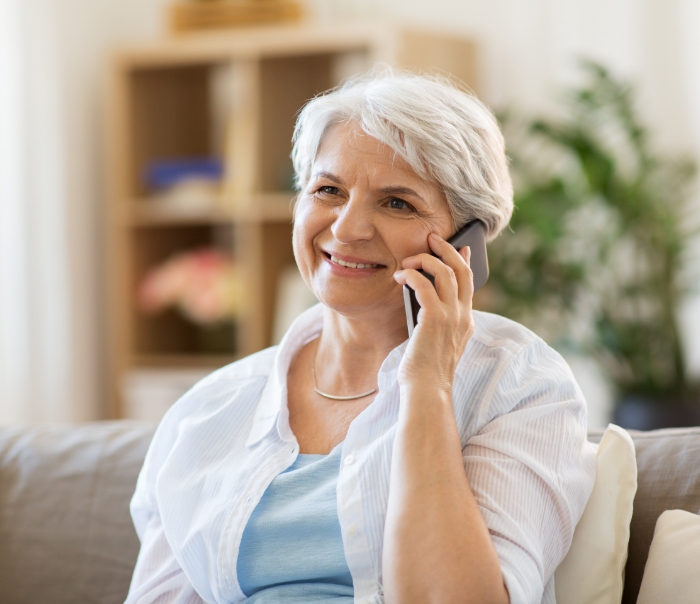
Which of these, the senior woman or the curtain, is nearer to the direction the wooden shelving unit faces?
the senior woman

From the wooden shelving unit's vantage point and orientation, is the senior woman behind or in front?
in front

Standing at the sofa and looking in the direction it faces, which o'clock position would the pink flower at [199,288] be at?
The pink flower is roughly at 6 o'clock from the sofa.

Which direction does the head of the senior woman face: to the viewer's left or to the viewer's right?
to the viewer's left

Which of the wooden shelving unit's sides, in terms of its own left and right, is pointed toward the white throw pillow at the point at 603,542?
front

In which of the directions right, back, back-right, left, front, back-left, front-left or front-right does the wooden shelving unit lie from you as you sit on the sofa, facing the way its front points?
back

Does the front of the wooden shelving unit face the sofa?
yes

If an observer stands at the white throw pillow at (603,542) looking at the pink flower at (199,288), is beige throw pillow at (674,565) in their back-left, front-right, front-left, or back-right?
back-right

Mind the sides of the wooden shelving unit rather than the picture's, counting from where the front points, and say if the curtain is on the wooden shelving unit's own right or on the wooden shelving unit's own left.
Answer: on the wooden shelving unit's own right

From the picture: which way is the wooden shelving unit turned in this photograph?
toward the camera

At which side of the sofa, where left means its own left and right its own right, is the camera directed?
front

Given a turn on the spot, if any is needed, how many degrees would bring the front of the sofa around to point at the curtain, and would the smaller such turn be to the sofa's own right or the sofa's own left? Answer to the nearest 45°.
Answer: approximately 180°

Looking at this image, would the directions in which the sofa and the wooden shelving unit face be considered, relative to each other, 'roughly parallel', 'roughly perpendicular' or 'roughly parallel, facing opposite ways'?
roughly parallel

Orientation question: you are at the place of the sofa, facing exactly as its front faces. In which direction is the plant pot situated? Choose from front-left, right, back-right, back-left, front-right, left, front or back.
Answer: back-left

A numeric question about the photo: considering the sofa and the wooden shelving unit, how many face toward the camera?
2
